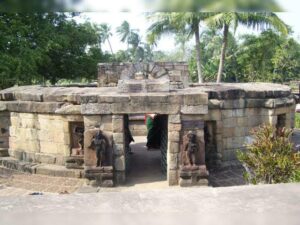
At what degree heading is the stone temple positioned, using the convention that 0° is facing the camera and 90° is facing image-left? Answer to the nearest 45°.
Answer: approximately 0°

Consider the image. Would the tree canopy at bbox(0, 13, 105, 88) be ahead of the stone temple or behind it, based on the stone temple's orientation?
behind

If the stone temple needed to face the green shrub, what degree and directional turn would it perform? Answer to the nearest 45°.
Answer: approximately 45° to its left

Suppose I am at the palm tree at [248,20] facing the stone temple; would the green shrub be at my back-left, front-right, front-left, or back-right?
front-left

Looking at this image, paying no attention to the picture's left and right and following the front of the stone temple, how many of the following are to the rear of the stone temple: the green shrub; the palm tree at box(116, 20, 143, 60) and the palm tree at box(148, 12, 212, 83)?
2

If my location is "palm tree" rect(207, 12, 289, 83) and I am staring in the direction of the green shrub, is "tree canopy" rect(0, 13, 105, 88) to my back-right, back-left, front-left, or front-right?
front-right

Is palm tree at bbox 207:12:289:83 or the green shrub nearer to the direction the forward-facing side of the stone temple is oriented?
the green shrub

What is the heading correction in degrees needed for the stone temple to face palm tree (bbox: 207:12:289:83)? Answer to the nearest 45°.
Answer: approximately 135° to its left

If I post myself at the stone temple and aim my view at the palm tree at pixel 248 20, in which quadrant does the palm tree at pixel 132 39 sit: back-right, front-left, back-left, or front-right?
front-left

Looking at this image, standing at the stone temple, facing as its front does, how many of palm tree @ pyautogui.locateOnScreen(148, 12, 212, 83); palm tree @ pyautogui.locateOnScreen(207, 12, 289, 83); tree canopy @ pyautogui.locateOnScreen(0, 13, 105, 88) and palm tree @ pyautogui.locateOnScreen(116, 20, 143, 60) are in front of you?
0

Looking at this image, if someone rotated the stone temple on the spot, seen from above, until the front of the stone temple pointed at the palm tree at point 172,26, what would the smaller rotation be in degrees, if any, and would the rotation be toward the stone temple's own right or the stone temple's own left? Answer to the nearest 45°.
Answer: approximately 180°

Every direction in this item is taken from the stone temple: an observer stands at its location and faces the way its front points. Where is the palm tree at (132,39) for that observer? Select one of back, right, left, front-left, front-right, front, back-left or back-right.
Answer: back
